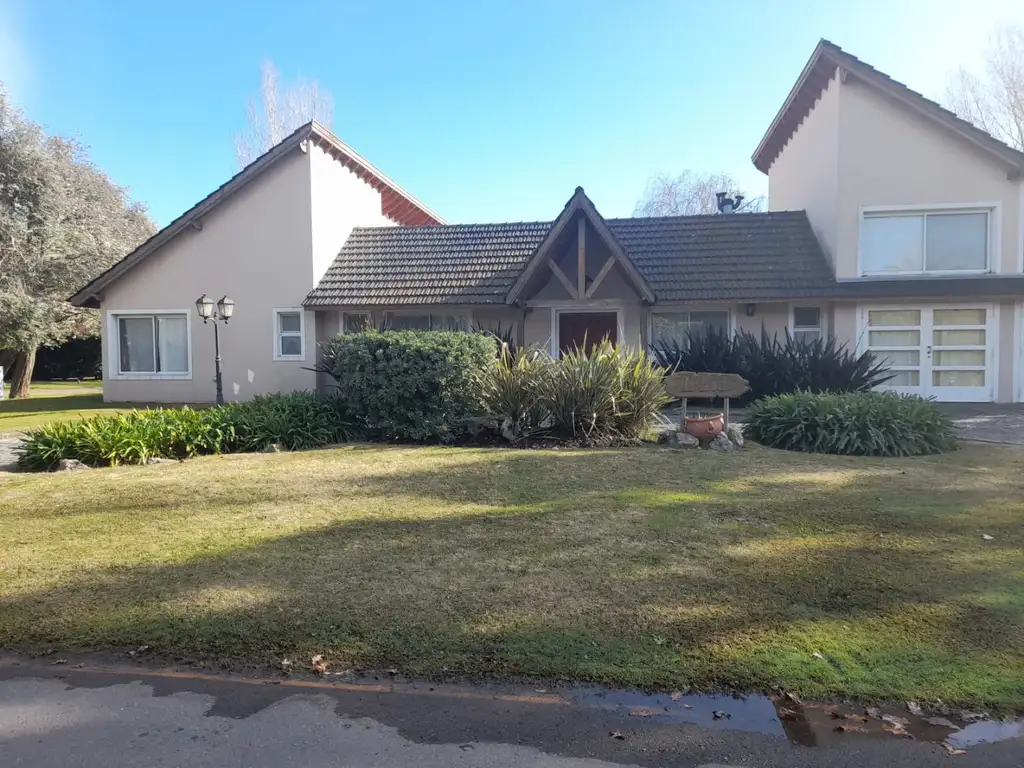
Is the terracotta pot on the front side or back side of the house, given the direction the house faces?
on the front side

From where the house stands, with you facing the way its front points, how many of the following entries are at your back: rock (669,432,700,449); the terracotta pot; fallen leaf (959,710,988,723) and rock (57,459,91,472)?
0

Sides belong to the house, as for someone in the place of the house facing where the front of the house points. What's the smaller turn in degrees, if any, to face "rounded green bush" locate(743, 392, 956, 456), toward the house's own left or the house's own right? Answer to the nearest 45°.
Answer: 0° — it already faces it

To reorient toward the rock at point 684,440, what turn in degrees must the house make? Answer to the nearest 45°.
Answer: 0° — it already faces it

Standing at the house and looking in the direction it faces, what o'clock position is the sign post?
The sign post is roughly at 12 o'clock from the house.

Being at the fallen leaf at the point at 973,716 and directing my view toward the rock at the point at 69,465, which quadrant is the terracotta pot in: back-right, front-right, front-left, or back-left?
front-right

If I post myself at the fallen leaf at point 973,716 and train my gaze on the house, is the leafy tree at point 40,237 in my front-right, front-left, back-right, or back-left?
front-left

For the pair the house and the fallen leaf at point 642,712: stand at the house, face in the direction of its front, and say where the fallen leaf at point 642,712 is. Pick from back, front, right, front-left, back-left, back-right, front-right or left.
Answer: front

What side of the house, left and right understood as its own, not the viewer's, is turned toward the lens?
front

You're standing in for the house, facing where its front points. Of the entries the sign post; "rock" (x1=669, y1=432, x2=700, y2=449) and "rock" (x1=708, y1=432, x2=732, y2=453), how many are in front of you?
3

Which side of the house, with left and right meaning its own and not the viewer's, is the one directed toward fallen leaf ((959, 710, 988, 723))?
front

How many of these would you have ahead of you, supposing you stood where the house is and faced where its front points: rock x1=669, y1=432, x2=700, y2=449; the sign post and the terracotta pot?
3

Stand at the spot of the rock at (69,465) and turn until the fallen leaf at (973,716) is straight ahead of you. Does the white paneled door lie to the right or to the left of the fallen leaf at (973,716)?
left

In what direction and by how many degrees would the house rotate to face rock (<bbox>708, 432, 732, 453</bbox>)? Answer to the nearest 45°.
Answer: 0° — it already faces it

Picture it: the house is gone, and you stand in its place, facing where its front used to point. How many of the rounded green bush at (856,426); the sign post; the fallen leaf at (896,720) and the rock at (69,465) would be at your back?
0

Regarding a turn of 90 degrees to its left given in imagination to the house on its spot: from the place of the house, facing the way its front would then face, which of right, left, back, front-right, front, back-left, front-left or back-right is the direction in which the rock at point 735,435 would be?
right

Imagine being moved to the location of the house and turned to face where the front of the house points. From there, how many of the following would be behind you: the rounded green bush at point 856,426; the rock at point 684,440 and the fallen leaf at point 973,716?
0
